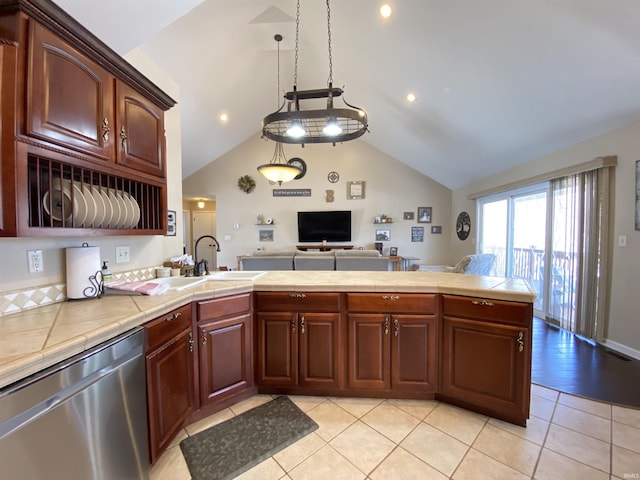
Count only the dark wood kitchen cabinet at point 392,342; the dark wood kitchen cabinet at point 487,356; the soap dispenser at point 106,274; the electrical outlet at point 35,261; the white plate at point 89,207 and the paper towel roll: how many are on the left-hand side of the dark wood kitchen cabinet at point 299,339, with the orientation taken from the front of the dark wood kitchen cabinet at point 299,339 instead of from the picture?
2

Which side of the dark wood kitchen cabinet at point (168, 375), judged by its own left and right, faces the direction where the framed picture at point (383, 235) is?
left

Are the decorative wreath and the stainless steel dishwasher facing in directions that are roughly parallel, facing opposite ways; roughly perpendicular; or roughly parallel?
roughly perpendicular

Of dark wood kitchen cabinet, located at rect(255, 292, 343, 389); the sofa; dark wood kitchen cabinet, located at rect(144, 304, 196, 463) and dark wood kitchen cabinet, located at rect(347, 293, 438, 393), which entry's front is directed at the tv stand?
the sofa

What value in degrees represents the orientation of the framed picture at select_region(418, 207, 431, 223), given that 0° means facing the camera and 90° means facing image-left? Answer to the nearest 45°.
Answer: approximately 0°

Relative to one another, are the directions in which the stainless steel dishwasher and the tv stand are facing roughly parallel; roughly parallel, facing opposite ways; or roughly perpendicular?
roughly perpendicular

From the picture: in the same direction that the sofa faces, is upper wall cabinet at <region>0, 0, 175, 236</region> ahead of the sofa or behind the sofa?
behind

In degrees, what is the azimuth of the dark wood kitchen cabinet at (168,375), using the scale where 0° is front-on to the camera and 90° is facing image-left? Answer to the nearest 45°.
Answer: approximately 315°

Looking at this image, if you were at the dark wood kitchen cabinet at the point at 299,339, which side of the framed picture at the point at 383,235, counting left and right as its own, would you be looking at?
front

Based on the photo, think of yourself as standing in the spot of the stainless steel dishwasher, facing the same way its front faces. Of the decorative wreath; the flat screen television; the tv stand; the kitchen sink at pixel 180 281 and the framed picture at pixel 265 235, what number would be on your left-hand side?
5

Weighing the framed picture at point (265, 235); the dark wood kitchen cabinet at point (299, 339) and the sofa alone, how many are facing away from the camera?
1

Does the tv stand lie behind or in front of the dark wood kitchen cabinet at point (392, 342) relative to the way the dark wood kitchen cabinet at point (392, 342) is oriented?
behind
